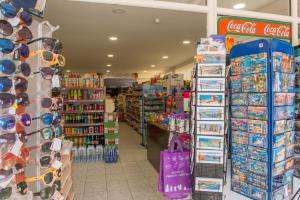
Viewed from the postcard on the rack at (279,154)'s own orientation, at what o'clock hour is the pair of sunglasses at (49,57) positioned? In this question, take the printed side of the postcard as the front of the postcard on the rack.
The pair of sunglasses is roughly at 3 o'clock from the postcard on the rack.

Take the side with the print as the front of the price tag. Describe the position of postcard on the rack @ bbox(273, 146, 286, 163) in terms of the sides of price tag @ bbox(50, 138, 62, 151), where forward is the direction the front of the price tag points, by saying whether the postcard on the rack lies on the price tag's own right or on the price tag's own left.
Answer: on the price tag's own left

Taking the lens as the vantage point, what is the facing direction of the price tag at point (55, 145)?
facing the viewer

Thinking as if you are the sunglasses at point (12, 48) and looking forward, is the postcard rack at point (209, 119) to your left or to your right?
on your left

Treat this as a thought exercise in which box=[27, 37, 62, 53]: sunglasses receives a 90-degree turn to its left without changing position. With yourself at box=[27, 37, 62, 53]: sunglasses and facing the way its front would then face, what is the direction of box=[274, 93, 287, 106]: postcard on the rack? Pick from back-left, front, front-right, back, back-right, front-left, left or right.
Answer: front-right

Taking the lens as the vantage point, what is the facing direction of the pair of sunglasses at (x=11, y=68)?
facing the viewer and to the right of the viewer

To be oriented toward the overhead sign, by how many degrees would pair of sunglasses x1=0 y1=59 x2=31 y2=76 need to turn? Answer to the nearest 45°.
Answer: approximately 45° to its left

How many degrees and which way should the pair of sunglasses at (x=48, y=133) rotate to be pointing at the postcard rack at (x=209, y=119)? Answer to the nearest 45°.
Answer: approximately 45° to its left

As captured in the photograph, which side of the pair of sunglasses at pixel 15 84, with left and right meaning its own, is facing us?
front

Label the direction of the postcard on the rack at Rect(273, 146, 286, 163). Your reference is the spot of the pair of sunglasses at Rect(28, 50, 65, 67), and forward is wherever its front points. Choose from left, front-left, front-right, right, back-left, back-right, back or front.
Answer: front-left
